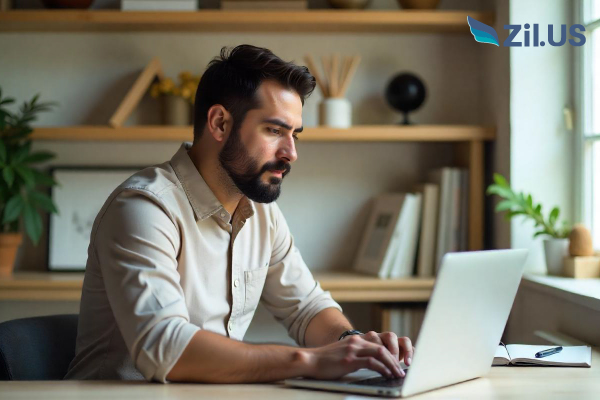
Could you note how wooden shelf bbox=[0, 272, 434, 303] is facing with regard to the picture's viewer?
facing the viewer

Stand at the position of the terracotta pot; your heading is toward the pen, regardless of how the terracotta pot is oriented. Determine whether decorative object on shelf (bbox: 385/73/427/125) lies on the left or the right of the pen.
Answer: left

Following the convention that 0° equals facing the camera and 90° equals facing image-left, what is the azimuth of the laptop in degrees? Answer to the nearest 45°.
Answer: approximately 135°

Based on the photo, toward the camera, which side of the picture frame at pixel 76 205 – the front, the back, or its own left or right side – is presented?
front

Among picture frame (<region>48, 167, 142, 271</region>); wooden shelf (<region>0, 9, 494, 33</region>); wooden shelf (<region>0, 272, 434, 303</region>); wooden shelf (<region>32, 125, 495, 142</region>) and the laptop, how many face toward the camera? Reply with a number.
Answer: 4

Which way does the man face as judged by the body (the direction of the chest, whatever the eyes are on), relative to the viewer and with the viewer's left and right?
facing the viewer and to the right of the viewer

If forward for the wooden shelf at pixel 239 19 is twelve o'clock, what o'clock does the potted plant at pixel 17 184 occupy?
The potted plant is roughly at 3 o'clock from the wooden shelf.

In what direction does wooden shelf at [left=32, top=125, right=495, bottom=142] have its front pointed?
toward the camera

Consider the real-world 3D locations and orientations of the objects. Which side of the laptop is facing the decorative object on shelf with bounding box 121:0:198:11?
front
